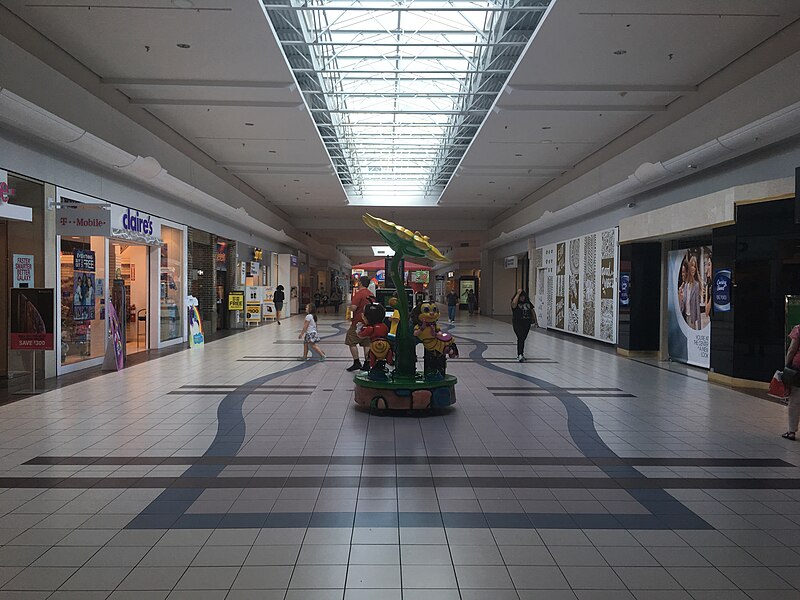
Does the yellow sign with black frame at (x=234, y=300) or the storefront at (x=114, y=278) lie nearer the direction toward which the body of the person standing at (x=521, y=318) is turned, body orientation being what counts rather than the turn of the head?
the storefront

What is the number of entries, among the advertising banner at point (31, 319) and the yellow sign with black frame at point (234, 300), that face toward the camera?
2

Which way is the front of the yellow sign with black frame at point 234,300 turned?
toward the camera

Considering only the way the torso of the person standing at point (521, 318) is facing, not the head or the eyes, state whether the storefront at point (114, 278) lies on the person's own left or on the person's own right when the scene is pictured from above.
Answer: on the person's own right

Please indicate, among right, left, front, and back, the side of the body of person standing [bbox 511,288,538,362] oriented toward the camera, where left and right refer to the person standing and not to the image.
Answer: front

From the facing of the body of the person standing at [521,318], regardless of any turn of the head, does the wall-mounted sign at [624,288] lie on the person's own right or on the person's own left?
on the person's own left

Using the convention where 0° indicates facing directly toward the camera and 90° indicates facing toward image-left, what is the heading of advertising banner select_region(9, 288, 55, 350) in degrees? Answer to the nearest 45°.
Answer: approximately 0°

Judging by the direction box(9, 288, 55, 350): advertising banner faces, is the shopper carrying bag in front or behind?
in front

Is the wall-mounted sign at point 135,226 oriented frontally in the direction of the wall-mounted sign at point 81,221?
no

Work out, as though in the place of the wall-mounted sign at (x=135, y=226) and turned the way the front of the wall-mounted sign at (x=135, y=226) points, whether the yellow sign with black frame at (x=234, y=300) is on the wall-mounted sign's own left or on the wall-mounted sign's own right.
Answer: on the wall-mounted sign's own left

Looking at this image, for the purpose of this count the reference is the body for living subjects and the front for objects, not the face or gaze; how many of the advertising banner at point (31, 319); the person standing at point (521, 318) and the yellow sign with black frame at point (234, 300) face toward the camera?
3

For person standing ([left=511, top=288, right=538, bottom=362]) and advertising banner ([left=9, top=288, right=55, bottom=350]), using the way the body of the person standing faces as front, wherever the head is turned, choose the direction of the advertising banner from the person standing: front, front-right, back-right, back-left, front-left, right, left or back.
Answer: front-right

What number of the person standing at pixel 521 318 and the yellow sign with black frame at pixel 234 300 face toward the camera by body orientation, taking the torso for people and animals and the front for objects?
2

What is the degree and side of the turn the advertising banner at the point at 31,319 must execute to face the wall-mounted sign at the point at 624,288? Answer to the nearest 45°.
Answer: approximately 90° to its left

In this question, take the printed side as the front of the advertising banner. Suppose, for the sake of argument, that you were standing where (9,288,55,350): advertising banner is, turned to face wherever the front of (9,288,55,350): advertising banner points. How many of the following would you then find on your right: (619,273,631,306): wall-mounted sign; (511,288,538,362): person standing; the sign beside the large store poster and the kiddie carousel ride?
0

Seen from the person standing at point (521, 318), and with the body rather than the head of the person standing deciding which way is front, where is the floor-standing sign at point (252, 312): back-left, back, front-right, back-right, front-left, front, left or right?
back-right
